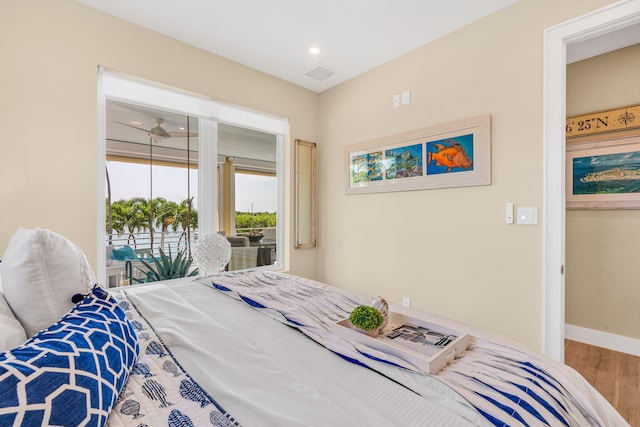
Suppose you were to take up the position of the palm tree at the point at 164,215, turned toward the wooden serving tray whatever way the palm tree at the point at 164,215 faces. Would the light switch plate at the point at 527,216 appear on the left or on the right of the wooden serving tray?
left

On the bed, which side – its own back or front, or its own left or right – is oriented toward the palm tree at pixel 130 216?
left

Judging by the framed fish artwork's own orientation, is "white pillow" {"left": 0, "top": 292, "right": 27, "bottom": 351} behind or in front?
in front

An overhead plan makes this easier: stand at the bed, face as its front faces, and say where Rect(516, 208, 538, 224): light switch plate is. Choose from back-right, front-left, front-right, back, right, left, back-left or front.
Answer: front

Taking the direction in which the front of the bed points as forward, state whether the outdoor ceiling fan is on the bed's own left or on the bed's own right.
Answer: on the bed's own left

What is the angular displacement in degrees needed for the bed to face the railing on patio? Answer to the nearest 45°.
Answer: approximately 90° to its left

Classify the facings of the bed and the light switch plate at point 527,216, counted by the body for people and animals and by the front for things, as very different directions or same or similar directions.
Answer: very different directions

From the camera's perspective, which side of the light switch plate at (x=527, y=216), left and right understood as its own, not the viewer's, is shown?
front

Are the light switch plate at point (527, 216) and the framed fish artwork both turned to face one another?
no

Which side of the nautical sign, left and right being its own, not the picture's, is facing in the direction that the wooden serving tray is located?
front

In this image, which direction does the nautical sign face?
toward the camera

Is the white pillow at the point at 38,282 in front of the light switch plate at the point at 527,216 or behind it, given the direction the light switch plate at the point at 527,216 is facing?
in front

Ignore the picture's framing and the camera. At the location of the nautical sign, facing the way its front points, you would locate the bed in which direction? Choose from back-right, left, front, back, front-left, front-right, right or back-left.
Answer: front

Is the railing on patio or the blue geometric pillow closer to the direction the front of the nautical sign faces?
the blue geometric pillow

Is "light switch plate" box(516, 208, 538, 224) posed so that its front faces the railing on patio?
no

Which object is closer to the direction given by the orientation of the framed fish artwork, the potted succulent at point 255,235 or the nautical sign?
the potted succulent

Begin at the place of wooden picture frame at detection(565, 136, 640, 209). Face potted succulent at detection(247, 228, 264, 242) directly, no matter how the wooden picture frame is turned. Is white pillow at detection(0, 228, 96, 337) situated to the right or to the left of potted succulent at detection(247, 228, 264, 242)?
left

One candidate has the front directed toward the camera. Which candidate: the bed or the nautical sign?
the nautical sign

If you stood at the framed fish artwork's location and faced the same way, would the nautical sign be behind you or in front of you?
behind

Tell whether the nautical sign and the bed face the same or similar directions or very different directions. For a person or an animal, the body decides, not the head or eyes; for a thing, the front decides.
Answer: very different directions
